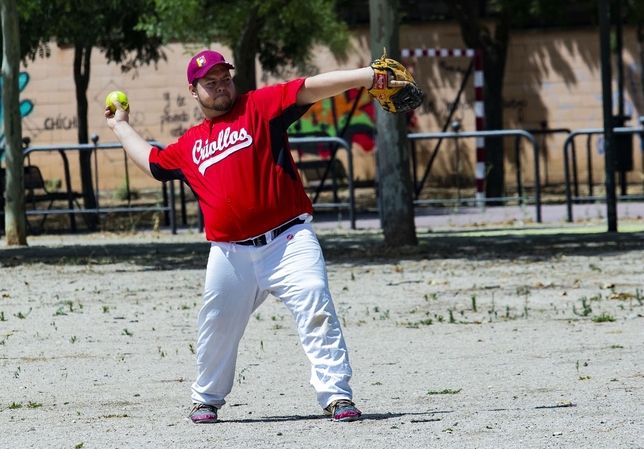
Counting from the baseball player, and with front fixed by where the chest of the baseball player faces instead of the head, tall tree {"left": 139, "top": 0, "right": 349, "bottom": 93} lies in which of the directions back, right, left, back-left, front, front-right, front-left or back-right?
back

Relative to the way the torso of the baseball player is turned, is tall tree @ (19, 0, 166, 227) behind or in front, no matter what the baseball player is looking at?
behind

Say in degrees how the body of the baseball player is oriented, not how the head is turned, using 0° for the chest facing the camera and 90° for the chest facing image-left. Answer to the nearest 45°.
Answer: approximately 0°

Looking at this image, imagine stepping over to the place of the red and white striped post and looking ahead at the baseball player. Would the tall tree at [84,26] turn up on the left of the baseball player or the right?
right

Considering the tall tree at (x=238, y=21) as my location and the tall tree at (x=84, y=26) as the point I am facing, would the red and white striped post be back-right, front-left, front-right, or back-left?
back-right

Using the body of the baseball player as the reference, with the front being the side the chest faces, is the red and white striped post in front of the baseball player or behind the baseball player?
behind
